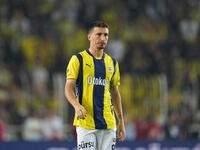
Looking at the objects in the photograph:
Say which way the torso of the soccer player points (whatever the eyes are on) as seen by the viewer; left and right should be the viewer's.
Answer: facing the viewer and to the right of the viewer
